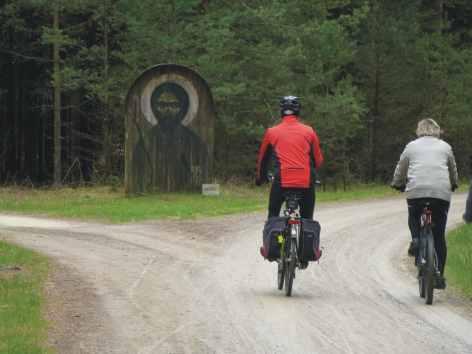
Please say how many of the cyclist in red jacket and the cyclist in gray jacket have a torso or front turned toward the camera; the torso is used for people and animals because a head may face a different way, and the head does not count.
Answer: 0

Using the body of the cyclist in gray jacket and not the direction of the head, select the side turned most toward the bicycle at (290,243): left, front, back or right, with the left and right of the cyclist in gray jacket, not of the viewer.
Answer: left

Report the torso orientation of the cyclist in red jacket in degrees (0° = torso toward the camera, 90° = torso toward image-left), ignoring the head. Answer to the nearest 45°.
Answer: approximately 180°

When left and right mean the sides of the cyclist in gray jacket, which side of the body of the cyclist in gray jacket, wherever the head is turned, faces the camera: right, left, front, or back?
back

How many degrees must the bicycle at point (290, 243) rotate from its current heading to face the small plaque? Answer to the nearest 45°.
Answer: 0° — it already faces it

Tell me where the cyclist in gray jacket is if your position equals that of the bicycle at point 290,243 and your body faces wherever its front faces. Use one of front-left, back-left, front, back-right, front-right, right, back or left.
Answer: right

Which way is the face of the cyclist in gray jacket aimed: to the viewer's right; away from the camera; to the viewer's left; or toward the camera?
away from the camera

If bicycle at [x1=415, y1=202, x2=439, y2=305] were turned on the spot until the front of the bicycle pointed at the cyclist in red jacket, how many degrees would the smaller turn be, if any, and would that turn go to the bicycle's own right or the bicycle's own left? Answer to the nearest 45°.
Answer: approximately 90° to the bicycle's own left

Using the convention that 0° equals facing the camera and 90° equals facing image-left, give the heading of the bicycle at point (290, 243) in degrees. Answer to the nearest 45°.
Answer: approximately 180°

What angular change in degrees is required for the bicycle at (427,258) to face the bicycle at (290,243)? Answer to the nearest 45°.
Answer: approximately 90° to its left

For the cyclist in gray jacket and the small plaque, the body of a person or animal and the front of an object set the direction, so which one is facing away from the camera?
the cyclist in gray jacket

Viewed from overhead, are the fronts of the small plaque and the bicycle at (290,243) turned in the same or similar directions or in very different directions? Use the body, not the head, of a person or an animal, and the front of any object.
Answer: very different directions

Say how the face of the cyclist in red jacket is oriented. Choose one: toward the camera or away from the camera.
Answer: away from the camera

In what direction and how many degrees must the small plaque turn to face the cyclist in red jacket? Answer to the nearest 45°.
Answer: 0° — it already faces them

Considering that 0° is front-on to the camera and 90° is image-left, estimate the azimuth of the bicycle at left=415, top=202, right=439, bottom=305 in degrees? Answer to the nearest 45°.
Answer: approximately 180°

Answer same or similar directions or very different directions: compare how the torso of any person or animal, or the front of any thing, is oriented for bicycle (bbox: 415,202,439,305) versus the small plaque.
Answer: very different directions

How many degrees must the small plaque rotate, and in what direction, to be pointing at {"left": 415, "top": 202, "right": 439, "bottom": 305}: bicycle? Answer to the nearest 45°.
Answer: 0° — it already faces it
